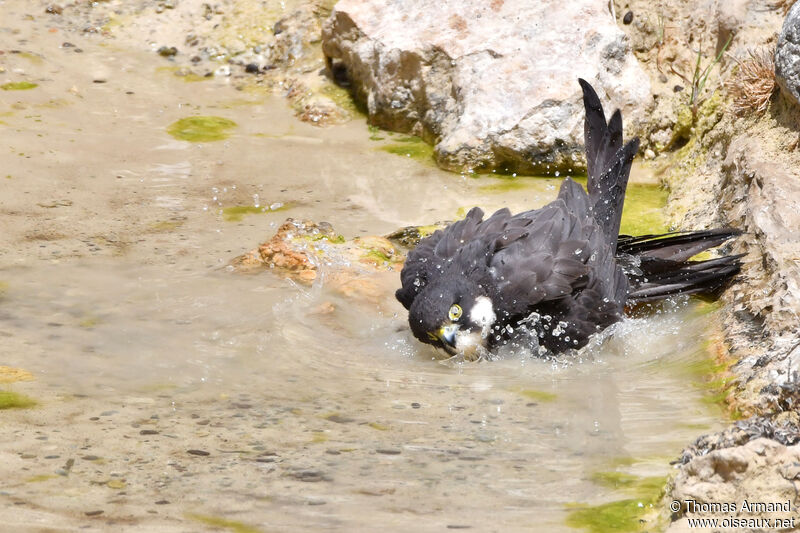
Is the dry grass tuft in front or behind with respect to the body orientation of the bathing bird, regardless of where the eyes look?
behind

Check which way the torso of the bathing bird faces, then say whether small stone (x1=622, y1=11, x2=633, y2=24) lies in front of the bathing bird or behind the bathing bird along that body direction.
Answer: behind

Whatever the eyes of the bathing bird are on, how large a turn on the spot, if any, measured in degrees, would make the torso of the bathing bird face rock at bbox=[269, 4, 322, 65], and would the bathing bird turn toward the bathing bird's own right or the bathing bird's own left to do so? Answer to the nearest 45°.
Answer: approximately 90° to the bathing bird's own right

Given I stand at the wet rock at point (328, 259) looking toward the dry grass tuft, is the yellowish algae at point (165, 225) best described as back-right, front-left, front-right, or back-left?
back-left

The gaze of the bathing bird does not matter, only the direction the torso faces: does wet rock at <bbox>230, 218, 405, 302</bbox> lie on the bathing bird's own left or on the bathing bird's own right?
on the bathing bird's own right

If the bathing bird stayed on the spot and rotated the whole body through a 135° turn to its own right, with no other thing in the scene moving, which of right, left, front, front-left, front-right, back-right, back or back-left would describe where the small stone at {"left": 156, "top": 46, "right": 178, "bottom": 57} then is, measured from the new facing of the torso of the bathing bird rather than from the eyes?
front-left

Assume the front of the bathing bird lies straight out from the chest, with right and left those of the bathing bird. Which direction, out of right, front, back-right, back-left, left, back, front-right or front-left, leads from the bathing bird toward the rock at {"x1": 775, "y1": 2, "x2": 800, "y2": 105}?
back

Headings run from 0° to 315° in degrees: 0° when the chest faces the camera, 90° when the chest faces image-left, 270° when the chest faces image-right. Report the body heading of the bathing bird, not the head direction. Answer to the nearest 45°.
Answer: approximately 45°

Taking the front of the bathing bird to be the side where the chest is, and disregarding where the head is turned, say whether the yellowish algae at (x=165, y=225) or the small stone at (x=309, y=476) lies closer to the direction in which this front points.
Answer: the small stone

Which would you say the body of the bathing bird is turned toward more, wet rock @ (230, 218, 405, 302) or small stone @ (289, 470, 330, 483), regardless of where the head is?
the small stone

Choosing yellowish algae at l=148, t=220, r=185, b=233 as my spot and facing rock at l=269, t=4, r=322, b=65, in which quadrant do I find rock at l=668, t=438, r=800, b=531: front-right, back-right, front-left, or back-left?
back-right
